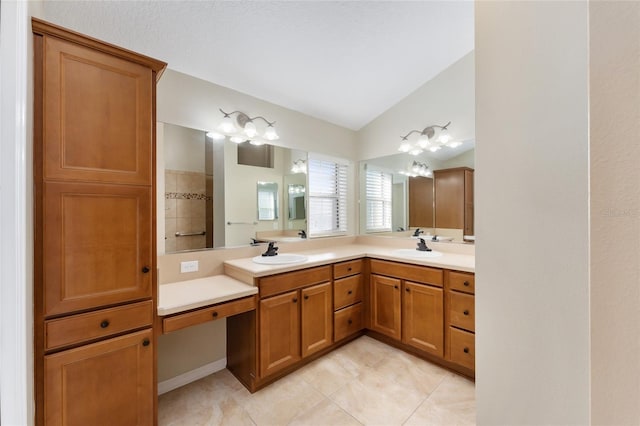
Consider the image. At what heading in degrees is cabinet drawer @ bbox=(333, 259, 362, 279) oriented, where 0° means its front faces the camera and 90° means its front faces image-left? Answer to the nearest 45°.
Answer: approximately 315°

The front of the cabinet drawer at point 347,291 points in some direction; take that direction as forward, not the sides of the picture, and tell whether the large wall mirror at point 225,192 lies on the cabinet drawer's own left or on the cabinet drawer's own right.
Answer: on the cabinet drawer's own right

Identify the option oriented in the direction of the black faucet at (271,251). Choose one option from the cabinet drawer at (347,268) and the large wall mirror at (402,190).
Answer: the large wall mirror

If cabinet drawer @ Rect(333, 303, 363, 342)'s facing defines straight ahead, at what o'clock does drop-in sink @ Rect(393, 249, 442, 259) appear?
The drop-in sink is roughly at 10 o'clock from the cabinet drawer.

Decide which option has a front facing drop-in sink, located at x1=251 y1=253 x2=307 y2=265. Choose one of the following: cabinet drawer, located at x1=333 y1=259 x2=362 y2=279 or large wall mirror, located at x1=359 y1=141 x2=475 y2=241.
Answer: the large wall mirror

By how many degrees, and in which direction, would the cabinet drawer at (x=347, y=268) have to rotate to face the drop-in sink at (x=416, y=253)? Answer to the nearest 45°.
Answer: approximately 45° to its left

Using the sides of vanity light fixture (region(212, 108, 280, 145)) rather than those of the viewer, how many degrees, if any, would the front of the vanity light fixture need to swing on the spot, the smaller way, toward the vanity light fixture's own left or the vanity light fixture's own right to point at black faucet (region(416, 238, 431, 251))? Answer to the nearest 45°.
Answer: approximately 45° to the vanity light fixture's own left

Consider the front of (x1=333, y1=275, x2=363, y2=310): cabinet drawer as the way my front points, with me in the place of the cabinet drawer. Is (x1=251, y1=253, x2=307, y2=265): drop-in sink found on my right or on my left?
on my right

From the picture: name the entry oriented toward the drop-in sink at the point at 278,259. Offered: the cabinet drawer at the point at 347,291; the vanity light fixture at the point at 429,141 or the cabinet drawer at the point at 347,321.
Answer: the vanity light fixture

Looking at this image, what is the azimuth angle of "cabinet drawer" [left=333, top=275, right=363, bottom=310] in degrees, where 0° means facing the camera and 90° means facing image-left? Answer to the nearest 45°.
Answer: approximately 315°
